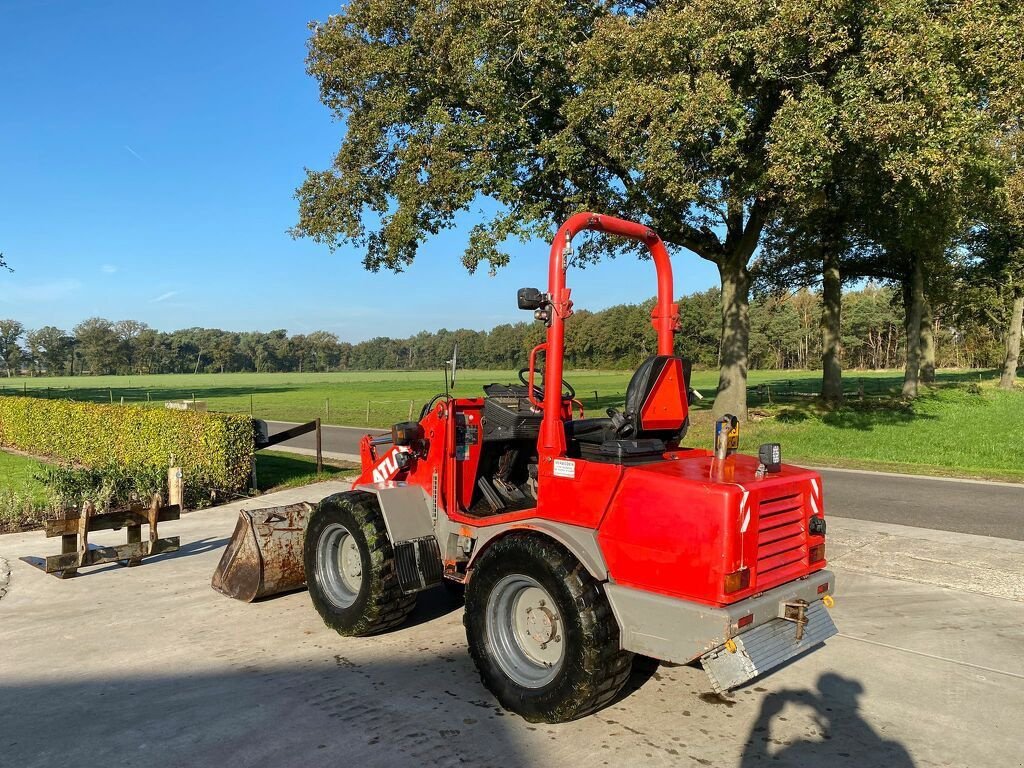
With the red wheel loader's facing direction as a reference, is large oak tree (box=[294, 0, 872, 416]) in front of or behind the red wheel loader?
in front

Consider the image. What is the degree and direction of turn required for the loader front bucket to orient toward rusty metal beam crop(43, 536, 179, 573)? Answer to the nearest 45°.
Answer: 0° — it already faces it

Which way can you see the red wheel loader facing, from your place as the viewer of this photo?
facing away from the viewer and to the left of the viewer

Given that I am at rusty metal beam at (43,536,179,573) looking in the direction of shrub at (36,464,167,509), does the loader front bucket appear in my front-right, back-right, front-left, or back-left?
back-right

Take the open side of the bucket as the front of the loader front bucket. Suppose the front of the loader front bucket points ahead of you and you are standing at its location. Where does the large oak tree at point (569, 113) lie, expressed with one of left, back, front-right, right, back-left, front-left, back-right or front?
right

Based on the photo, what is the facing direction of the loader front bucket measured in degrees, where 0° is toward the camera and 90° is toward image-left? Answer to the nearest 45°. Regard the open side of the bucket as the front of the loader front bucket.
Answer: approximately 135°

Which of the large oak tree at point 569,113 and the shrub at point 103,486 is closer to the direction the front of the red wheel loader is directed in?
the shrub

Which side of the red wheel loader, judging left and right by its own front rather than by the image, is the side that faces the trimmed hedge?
front
